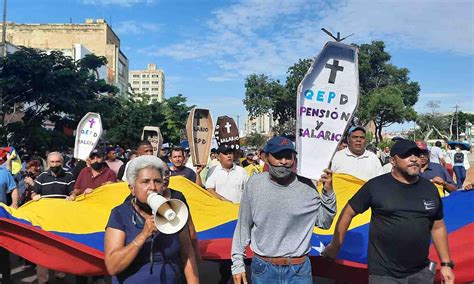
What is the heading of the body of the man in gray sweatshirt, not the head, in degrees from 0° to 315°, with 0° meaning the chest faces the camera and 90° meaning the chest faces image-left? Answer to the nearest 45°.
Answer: approximately 0°

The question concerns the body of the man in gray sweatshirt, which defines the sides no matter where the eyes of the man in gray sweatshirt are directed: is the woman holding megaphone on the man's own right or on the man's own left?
on the man's own right

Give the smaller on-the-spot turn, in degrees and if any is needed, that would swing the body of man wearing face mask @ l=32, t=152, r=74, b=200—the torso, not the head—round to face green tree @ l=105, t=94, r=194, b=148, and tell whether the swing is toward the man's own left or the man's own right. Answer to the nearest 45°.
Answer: approximately 180°

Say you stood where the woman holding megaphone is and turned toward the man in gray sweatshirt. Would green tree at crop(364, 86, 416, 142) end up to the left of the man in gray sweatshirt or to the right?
left

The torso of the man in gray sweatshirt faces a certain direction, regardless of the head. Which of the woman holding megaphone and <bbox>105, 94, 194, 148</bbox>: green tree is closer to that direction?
the woman holding megaphone

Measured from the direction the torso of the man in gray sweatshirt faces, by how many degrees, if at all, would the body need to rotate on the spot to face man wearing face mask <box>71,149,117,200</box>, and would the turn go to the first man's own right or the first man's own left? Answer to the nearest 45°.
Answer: approximately 135° to the first man's own right

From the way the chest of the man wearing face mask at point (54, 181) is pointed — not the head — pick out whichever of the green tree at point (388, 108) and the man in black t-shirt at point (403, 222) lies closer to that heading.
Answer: the man in black t-shirt

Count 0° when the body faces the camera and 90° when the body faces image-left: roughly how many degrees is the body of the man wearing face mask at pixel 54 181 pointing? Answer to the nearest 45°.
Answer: approximately 0°

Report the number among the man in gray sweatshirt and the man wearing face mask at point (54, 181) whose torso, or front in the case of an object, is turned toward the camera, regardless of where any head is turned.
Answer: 2
